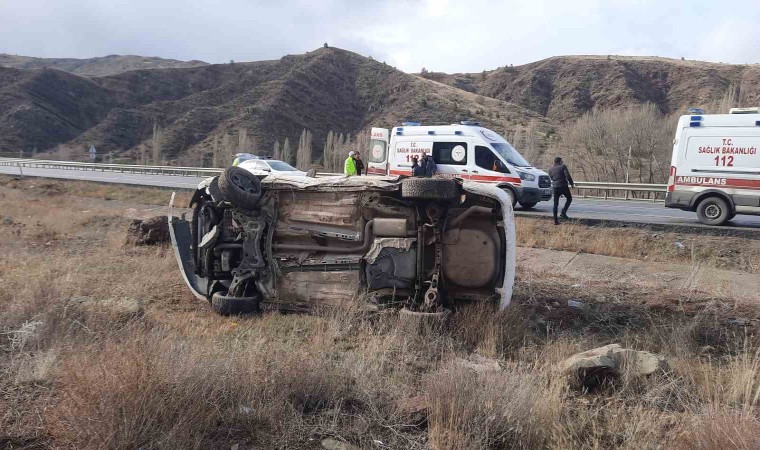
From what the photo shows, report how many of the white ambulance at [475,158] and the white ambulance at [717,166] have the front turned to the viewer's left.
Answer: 0

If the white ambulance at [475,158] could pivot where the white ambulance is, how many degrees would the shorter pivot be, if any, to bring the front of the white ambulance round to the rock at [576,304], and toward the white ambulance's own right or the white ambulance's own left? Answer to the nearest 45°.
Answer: approximately 45° to the white ambulance's own right

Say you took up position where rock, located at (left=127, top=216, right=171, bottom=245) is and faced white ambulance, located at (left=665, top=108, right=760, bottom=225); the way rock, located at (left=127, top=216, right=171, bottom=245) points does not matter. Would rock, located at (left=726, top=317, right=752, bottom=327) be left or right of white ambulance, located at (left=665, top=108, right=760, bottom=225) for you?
right

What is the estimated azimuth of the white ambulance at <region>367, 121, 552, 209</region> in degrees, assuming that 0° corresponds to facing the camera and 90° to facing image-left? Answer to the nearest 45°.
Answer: approximately 315°
